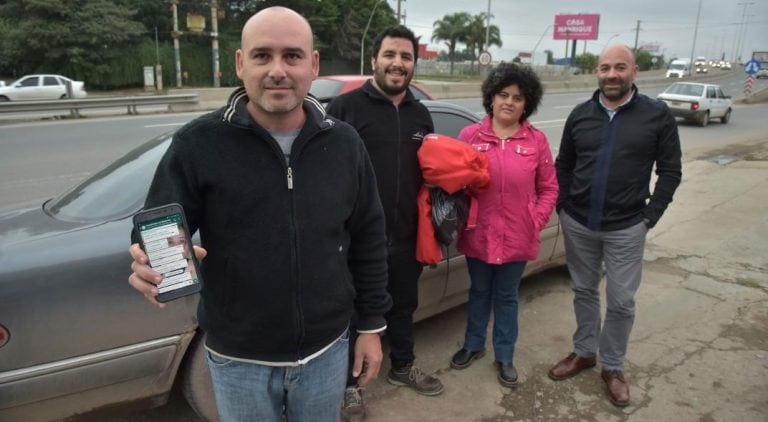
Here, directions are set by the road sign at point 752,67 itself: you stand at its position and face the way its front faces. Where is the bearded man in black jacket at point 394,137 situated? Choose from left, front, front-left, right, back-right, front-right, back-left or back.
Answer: front

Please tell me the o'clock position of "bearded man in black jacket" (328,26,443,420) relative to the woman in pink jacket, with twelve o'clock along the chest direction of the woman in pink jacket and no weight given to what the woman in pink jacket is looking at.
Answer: The bearded man in black jacket is roughly at 2 o'clock from the woman in pink jacket.

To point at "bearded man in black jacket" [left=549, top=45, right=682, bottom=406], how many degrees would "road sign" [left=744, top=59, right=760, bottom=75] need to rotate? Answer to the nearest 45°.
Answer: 0° — it already faces them

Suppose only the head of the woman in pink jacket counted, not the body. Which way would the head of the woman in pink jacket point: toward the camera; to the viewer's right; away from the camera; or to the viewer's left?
toward the camera

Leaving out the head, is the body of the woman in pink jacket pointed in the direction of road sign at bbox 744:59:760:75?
no

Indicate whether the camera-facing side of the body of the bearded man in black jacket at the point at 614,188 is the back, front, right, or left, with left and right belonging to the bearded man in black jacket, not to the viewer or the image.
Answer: front

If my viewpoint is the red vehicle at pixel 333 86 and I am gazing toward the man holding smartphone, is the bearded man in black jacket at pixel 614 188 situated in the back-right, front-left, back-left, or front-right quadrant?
front-left

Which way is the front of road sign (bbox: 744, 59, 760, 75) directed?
toward the camera

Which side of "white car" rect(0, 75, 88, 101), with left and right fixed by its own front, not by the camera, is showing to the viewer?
left

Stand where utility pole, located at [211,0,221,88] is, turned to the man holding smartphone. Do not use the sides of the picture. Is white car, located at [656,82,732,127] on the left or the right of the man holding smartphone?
left

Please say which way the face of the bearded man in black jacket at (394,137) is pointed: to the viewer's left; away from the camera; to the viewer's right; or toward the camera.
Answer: toward the camera

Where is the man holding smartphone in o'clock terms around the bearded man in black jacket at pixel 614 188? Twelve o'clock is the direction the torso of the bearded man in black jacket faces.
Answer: The man holding smartphone is roughly at 1 o'clock from the bearded man in black jacket.

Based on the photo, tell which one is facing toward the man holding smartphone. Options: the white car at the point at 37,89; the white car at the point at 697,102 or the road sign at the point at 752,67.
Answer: the road sign
